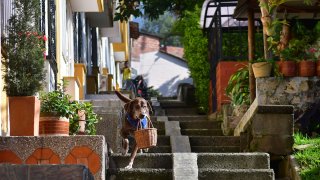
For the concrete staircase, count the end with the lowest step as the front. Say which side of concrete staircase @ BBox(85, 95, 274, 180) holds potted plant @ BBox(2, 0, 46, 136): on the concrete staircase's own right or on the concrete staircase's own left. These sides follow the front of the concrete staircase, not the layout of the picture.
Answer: on the concrete staircase's own right

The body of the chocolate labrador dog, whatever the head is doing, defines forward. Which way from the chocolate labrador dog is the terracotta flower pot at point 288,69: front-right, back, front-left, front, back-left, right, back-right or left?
back-left

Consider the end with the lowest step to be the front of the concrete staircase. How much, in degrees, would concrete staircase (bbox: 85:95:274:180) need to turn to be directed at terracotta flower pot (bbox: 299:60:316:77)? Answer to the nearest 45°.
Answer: approximately 135° to its left

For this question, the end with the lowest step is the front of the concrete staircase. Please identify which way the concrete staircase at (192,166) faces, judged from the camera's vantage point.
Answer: facing the viewer

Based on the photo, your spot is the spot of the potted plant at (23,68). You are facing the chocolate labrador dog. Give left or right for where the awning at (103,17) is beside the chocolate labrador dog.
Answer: left

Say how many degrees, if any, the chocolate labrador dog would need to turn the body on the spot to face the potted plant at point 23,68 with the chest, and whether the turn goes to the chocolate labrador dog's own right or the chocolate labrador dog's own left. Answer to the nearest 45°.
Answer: approximately 45° to the chocolate labrador dog's own right

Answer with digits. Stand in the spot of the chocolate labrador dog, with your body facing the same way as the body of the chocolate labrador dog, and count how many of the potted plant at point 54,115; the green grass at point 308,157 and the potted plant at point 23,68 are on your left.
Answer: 1

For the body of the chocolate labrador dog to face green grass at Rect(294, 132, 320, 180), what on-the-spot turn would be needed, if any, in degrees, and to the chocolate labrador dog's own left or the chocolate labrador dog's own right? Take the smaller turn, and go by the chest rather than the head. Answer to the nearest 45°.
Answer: approximately 90° to the chocolate labrador dog's own left

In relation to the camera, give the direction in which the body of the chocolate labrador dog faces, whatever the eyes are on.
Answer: toward the camera

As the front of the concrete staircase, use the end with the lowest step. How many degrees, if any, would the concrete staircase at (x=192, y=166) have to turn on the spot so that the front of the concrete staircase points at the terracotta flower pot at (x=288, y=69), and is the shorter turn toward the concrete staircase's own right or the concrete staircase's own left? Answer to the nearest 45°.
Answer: approximately 135° to the concrete staircase's own left
